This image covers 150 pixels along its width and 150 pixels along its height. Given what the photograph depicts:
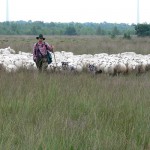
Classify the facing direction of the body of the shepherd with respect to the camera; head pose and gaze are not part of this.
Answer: toward the camera

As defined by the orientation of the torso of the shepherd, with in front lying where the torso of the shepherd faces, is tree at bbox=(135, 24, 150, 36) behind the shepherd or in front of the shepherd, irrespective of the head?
behind
